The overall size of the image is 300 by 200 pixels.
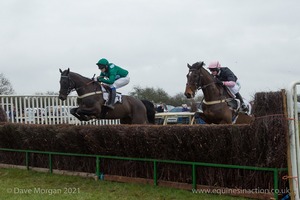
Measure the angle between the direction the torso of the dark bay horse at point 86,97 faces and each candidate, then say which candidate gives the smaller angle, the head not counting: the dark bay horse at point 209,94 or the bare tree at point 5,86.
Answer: the bare tree

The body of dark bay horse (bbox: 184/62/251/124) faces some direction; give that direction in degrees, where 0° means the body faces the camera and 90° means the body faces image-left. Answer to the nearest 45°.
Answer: approximately 45°

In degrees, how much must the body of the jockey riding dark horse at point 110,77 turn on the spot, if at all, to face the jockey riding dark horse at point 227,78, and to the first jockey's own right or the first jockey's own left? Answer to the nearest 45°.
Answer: approximately 180°

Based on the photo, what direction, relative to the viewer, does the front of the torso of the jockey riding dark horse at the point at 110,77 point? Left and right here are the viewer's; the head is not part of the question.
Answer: facing to the left of the viewer

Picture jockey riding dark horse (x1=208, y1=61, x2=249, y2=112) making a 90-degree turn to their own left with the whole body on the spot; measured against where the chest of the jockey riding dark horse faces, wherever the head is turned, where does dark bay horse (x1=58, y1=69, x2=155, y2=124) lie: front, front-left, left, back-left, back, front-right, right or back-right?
back-right

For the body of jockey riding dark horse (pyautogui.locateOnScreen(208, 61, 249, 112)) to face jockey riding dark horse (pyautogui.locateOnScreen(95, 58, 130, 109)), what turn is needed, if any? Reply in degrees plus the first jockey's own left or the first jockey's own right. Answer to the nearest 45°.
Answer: approximately 45° to the first jockey's own right

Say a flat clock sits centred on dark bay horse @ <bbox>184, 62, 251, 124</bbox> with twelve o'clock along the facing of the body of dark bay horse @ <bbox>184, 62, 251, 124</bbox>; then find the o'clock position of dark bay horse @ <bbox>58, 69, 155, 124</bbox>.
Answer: dark bay horse @ <bbox>58, 69, 155, 124</bbox> is roughly at 2 o'clock from dark bay horse @ <bbox>184, 62, 251, 124</bbox>.

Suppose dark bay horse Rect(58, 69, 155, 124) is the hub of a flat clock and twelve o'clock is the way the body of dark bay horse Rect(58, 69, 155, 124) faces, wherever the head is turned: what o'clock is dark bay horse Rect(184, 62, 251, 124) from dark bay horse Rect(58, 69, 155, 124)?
dark bay horse Rect(184, 62, 251, 124) is roughly at 7 o'clock from dark bay horse Rect(58, 69, 155, 124).

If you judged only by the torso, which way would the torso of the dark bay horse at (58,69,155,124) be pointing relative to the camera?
to the viewer's left

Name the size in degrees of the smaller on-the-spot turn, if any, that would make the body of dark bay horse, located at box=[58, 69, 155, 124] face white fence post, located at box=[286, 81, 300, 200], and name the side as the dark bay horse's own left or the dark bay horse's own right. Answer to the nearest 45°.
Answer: approximately 135° to the dark bay horse's own left
